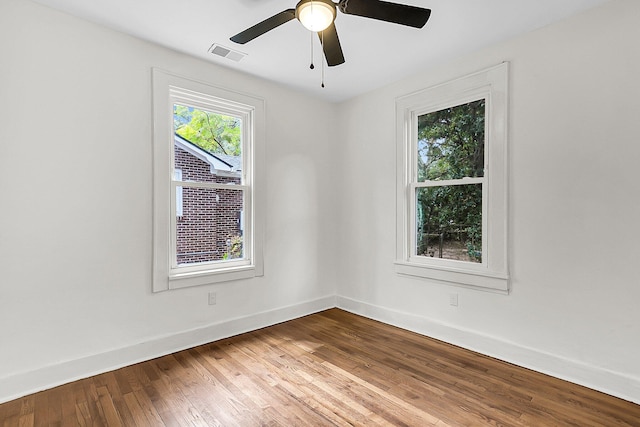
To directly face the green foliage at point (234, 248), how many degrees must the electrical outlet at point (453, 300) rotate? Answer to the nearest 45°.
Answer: approximately 45° to its right

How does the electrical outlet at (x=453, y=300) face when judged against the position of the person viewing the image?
facing the viewer and to the left of the viewer

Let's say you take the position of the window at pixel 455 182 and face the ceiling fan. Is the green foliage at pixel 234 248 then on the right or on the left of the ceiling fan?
right

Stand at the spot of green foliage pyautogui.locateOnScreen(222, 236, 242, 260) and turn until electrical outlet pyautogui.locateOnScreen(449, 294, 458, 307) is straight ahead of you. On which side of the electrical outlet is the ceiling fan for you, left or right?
right

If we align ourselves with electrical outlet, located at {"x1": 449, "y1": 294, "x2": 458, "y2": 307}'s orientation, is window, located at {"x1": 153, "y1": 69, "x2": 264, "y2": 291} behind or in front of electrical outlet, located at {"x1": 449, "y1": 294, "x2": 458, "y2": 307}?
in front
